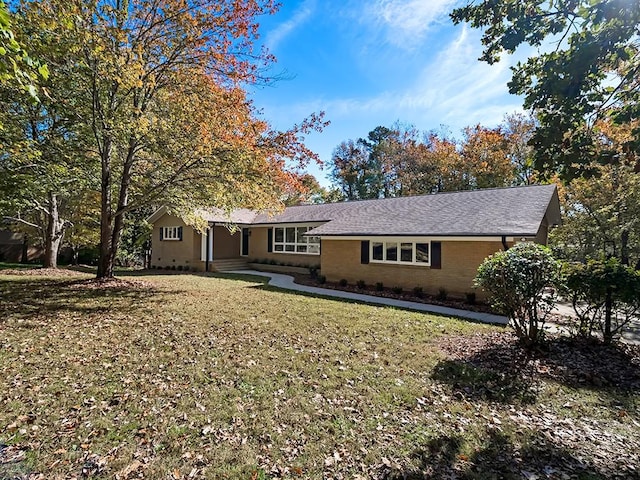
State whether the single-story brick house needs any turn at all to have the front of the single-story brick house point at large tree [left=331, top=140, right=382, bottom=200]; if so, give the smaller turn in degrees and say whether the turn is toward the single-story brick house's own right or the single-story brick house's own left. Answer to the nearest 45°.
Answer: approximately 135° to the single-story brick house's own right

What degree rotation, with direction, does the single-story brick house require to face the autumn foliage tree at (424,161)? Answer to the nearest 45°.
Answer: approximately 135° to its right

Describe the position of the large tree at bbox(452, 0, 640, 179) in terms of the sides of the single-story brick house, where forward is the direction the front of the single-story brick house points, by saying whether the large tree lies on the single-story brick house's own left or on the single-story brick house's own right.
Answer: on the single-story brick house's own left

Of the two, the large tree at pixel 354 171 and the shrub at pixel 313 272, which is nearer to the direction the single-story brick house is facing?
the shrub

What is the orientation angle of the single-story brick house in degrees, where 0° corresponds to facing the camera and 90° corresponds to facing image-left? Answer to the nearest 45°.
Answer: approximately 45°

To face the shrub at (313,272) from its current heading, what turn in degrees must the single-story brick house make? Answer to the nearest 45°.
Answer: approximately 90° to its right

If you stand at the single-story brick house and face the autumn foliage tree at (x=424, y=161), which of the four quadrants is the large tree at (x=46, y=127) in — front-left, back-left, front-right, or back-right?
back-left
